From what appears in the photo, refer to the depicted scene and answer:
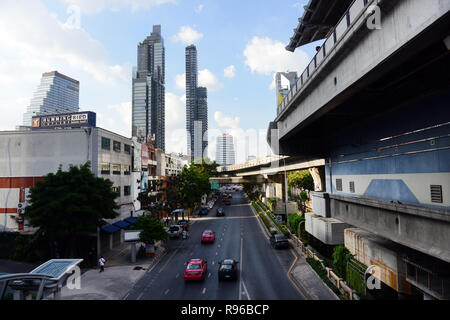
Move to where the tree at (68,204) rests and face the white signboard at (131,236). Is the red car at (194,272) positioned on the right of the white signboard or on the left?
right

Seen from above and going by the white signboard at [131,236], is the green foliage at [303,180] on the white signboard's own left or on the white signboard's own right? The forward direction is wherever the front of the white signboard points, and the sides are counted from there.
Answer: on the white signboard's own left

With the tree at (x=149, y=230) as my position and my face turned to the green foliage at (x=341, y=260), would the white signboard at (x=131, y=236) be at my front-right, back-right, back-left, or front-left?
back-right

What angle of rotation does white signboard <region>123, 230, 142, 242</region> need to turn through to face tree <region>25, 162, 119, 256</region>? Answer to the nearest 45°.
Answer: approximately 90° to its right

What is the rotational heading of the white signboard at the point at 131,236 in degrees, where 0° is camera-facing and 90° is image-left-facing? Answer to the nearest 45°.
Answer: approximately 0°

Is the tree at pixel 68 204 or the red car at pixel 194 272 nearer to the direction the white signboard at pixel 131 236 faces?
the red car

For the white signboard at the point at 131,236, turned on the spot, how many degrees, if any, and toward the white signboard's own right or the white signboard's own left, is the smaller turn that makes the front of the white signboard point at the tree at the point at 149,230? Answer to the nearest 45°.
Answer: approximately 90° to the white signboard's own left

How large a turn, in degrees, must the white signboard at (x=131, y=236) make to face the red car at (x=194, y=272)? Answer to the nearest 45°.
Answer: approximately 45° to its left

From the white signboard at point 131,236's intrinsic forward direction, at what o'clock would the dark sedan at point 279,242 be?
The dark sedan is roughly at 9 o'clock from the white signboard.

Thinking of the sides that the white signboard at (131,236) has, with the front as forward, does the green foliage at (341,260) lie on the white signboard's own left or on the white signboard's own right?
on the white signboard's own left
